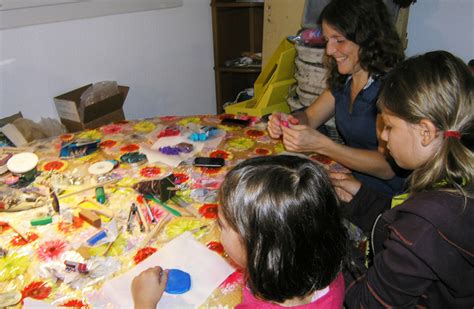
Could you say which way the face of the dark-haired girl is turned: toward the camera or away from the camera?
away from the camera

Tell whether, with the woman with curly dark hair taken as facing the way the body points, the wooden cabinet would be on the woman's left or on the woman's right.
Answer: on the woman's right

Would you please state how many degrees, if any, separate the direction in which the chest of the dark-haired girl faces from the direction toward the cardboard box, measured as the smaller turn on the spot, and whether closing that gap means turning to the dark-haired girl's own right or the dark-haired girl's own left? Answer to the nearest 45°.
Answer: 0° — they already face it

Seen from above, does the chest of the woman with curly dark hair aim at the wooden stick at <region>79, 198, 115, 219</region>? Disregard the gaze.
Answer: yes

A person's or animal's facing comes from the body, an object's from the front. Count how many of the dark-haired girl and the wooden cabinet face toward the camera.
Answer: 1

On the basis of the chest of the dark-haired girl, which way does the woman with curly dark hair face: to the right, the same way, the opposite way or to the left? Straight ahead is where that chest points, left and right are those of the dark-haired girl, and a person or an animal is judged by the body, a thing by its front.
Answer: to the left

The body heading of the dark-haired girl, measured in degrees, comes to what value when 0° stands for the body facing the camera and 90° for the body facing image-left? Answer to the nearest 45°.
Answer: approximately 135°

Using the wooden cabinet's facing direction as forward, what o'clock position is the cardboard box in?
The cardboard box is roughly at 1 o'clock from the wooden cabinet.

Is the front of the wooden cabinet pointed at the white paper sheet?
yes

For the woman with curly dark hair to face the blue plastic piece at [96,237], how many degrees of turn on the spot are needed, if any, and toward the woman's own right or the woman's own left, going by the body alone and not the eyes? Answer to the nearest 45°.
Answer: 0° — they already face it
